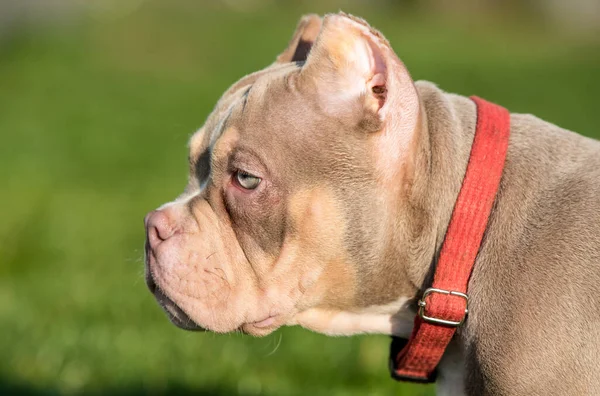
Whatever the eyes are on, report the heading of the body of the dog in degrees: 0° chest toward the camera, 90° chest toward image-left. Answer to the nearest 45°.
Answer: approximately 90°
